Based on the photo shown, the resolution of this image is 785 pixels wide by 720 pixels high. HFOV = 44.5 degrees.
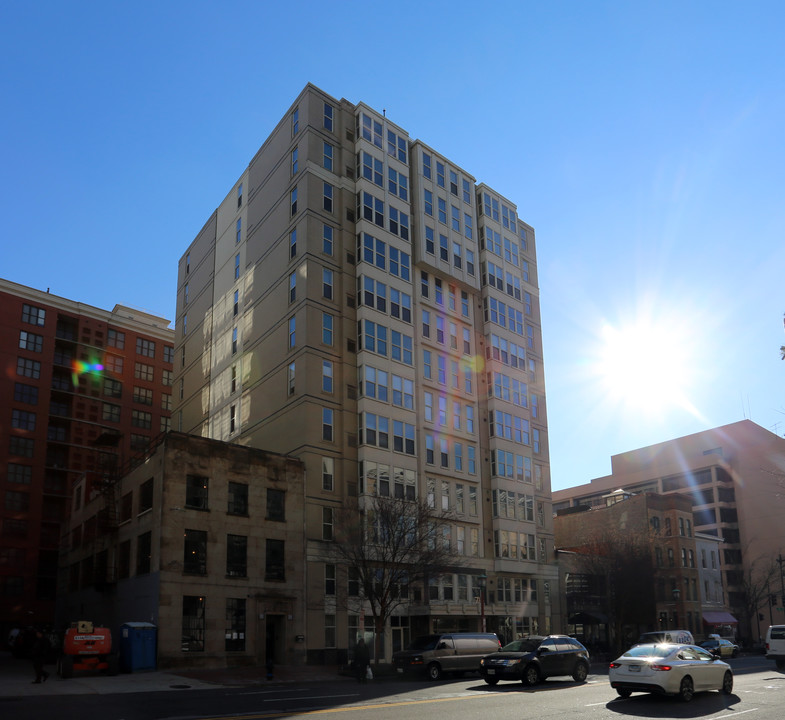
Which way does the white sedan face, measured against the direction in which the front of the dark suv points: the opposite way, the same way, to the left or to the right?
the opposite way

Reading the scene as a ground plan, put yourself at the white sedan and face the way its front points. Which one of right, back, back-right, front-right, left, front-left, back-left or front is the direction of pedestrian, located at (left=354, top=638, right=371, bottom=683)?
left

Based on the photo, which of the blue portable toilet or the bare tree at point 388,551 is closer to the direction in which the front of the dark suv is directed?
the blue portable toilet

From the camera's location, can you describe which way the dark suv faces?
facing the viewer and to the left of the viewer

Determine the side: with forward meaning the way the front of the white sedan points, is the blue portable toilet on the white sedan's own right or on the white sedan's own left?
on the white sedan's own left

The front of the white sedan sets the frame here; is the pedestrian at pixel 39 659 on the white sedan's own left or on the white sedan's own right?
on the white sedan's own left

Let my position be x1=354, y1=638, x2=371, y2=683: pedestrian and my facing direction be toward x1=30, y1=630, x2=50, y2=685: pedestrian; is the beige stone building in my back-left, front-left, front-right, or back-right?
front-right

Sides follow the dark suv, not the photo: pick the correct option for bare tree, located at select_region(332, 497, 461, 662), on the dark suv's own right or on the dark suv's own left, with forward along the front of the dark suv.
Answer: on the dark suv's own right

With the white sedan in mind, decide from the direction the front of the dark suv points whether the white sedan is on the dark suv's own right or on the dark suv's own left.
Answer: on the dark suv's own left

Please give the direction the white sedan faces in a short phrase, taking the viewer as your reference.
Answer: facing away from the viewer and to the right of the viewer

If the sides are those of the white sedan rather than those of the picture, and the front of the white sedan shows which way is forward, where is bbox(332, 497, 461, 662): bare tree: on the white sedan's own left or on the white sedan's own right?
on the white sedan's own left

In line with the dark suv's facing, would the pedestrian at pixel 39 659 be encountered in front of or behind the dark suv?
in front

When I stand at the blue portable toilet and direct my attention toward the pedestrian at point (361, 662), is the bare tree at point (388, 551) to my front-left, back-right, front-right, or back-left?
front-left
